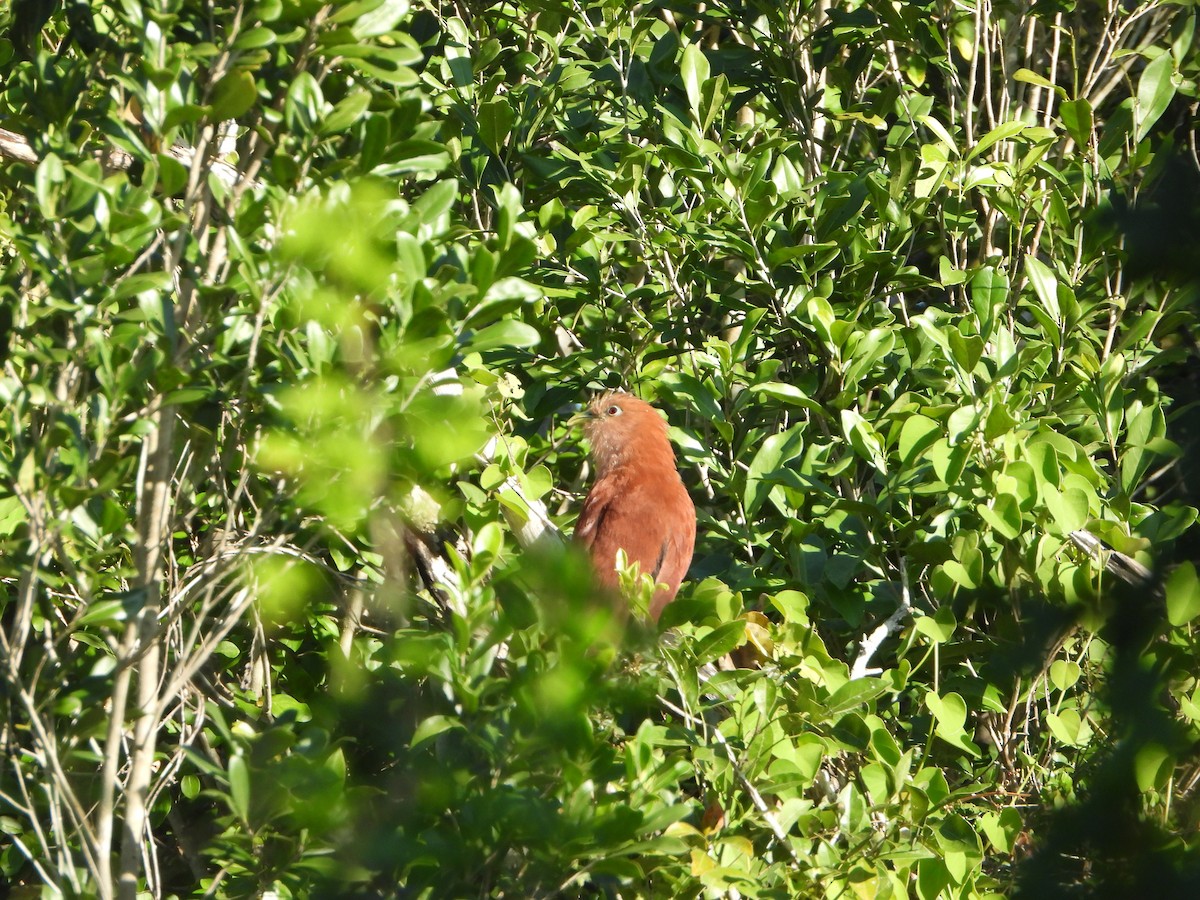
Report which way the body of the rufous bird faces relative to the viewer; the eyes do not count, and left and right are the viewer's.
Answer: facing away from the viewer and to the left of the viewer
